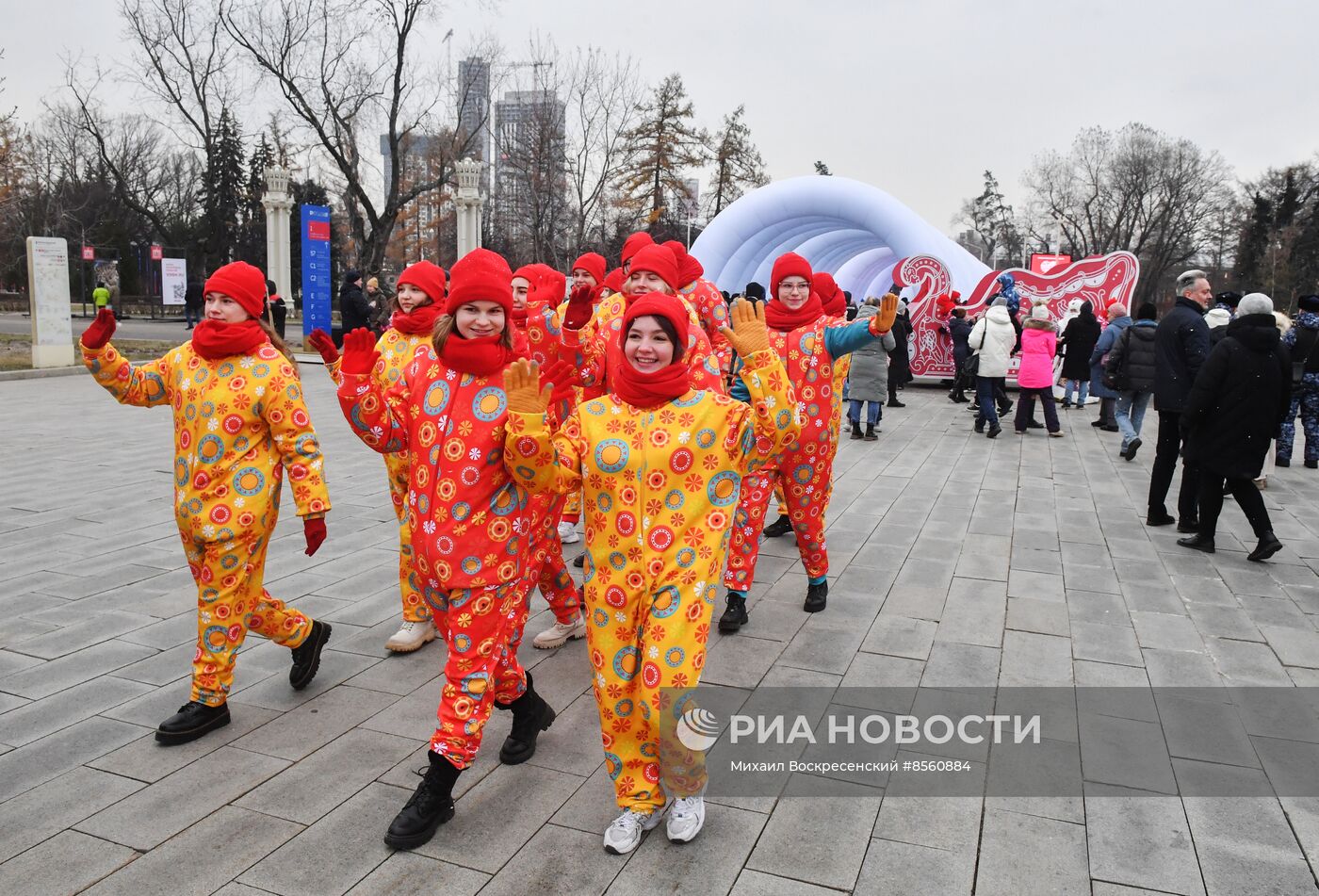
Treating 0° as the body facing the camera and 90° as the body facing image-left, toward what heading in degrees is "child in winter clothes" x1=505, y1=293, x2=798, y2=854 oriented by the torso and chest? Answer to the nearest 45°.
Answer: approximately 0°

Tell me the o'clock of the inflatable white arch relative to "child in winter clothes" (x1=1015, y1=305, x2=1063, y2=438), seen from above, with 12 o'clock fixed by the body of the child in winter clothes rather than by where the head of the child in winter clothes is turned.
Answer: The inflatable white arch is roughly at 11 o'clock from the child in winter clothes.

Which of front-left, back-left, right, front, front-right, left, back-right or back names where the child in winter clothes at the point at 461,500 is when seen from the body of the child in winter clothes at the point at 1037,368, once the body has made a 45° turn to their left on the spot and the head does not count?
back-left

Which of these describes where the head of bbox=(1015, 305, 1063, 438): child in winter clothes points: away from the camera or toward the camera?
away from the camera

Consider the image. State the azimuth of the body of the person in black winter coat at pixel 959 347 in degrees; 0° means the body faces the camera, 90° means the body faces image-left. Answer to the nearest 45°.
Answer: approximately 180°

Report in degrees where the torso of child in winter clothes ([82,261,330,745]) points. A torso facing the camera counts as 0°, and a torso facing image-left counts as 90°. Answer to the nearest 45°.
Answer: approximately 45°

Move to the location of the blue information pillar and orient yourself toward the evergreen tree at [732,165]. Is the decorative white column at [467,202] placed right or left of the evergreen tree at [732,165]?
left

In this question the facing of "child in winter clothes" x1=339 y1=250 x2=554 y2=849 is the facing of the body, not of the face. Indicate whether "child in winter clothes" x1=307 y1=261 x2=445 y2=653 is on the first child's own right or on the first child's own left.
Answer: on the first child's own right
